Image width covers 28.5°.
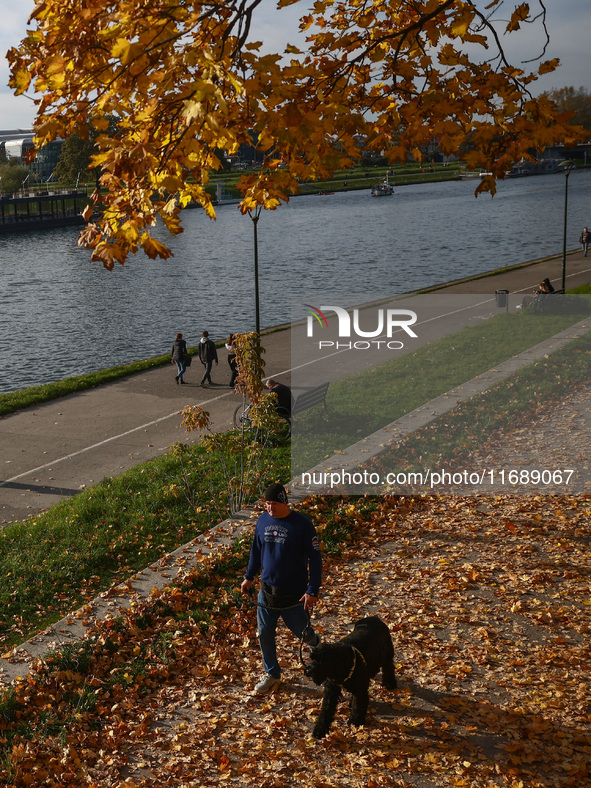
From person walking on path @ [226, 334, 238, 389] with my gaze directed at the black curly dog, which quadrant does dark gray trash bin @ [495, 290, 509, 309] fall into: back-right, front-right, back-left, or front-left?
back-left

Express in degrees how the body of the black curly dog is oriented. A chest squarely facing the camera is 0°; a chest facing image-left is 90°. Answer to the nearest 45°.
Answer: approximately 45°

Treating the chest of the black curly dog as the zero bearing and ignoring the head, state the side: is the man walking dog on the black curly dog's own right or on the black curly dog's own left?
on the black curly dog's own right

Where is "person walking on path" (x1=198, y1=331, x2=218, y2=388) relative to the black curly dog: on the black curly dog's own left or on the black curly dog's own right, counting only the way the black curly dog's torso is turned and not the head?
on the black curly dog's own right

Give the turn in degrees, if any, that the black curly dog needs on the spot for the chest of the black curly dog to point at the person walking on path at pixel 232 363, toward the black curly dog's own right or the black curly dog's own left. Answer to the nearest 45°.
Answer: approximately 135° to the black curly dog's own right
